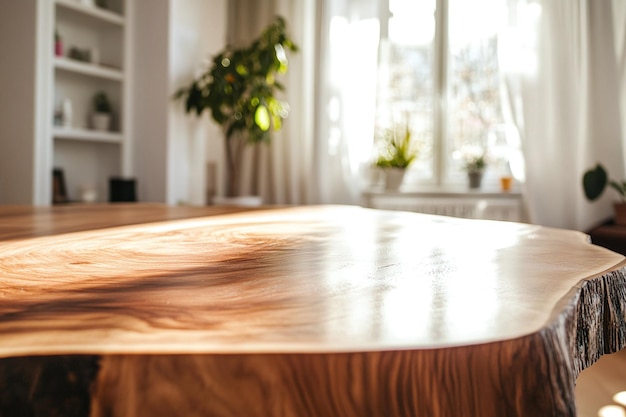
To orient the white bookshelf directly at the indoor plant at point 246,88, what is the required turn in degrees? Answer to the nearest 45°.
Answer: approximately 45° to its left

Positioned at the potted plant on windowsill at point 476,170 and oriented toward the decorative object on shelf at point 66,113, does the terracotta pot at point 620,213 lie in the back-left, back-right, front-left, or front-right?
back-left

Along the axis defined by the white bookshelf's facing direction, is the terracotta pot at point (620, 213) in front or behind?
in front

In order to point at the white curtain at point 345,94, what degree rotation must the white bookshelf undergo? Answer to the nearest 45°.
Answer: approximately 45° to its left

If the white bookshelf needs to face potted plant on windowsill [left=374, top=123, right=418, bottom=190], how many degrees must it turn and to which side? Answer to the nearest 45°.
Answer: approximately 45° to its left

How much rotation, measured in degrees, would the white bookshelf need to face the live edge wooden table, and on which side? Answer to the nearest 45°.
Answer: approximately 45° to its right

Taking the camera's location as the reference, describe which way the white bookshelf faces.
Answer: facing the viewer and to the right of the viewer

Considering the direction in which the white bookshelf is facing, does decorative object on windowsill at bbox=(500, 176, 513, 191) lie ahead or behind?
ahead

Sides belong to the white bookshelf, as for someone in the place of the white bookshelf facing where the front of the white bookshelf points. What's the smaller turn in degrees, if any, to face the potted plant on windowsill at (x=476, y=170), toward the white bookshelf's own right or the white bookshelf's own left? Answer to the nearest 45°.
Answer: approximately 45° to the white bookshelf's own left
